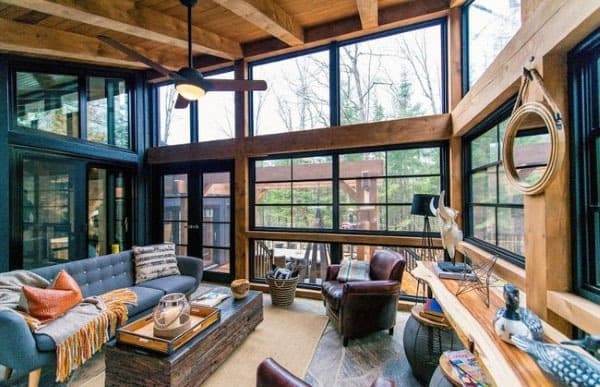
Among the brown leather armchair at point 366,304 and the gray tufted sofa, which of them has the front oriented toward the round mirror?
the gray tufted sofa

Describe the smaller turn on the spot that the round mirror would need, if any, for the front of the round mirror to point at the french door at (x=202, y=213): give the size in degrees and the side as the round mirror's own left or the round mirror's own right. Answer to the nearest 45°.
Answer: approximately 45° to the round mirror's own right

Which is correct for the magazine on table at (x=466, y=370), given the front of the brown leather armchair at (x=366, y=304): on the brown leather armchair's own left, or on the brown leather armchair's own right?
on the brown leather armchair's own left

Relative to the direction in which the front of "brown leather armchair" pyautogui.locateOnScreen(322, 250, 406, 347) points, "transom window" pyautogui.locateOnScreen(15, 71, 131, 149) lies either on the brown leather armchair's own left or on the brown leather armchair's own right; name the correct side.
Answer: on the brown leather armchair's own right

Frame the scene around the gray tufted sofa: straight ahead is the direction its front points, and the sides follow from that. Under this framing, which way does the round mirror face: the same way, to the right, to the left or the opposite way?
the opposite way

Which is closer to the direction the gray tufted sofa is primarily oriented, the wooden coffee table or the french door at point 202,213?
the wooden coffee table

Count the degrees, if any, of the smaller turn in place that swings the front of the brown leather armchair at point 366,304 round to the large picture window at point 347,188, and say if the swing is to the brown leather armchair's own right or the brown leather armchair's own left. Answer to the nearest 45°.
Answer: approximately 135° to the brown leather armchair's own right

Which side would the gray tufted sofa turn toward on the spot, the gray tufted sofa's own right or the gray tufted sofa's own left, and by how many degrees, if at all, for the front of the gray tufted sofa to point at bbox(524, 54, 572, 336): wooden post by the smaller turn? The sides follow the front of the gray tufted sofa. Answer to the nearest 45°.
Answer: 0° — it already faces it

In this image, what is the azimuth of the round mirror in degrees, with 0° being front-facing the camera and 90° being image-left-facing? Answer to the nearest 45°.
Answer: approximately 45°
